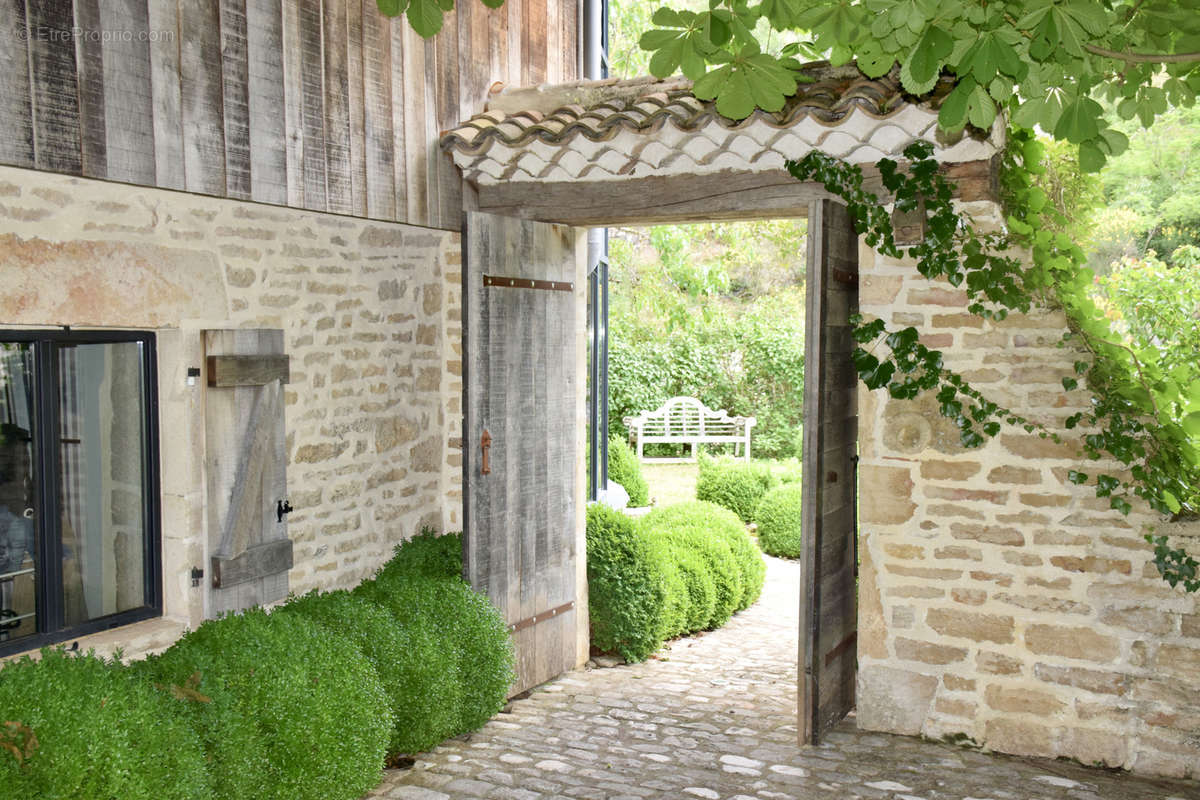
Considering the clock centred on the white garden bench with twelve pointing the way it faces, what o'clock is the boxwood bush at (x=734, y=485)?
The boxwood bush is roughly at 12 o'clock from the white garden bench.

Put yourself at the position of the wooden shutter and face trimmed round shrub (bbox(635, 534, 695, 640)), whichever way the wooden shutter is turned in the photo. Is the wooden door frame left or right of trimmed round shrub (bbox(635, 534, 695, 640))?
right

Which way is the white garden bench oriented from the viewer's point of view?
toward the camera

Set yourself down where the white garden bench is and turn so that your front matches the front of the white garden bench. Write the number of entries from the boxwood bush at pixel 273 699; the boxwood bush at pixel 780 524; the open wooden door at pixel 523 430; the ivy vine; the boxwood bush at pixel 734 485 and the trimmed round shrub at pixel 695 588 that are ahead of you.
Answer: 6

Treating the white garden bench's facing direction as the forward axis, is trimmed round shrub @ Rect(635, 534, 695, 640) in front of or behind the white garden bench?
in front

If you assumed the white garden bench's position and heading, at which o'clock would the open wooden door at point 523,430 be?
The open wooden door is roughly at 12 o'clock from the white garden bench.

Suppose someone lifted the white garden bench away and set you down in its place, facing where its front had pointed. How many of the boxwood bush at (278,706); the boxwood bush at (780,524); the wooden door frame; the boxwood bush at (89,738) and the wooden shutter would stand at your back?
0

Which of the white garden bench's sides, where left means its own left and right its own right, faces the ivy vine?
front

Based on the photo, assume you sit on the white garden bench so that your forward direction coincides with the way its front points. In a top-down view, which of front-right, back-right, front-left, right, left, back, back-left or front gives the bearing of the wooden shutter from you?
front

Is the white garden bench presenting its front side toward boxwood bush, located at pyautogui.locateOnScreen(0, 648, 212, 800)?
yes

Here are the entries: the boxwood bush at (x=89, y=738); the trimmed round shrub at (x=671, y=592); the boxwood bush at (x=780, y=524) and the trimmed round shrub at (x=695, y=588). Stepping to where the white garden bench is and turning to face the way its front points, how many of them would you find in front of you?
4

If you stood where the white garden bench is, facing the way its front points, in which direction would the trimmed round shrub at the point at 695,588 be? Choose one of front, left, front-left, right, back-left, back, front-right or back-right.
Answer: front

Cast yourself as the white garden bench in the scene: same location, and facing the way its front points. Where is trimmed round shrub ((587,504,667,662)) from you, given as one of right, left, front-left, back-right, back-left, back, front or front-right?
front

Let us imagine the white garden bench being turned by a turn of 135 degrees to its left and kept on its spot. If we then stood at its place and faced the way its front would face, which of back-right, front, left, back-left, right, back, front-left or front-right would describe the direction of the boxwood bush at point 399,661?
back-right

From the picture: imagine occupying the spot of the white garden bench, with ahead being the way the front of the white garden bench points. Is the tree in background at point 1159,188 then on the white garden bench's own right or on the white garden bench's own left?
on the white garden bench's own left

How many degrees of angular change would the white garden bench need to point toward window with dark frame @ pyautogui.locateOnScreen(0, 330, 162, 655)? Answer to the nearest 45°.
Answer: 0° — it already faces it

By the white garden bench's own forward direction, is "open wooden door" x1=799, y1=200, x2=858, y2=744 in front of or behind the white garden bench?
in front

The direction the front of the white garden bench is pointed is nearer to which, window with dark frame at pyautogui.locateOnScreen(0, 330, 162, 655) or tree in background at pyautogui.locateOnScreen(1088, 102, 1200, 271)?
the window with dark frame
